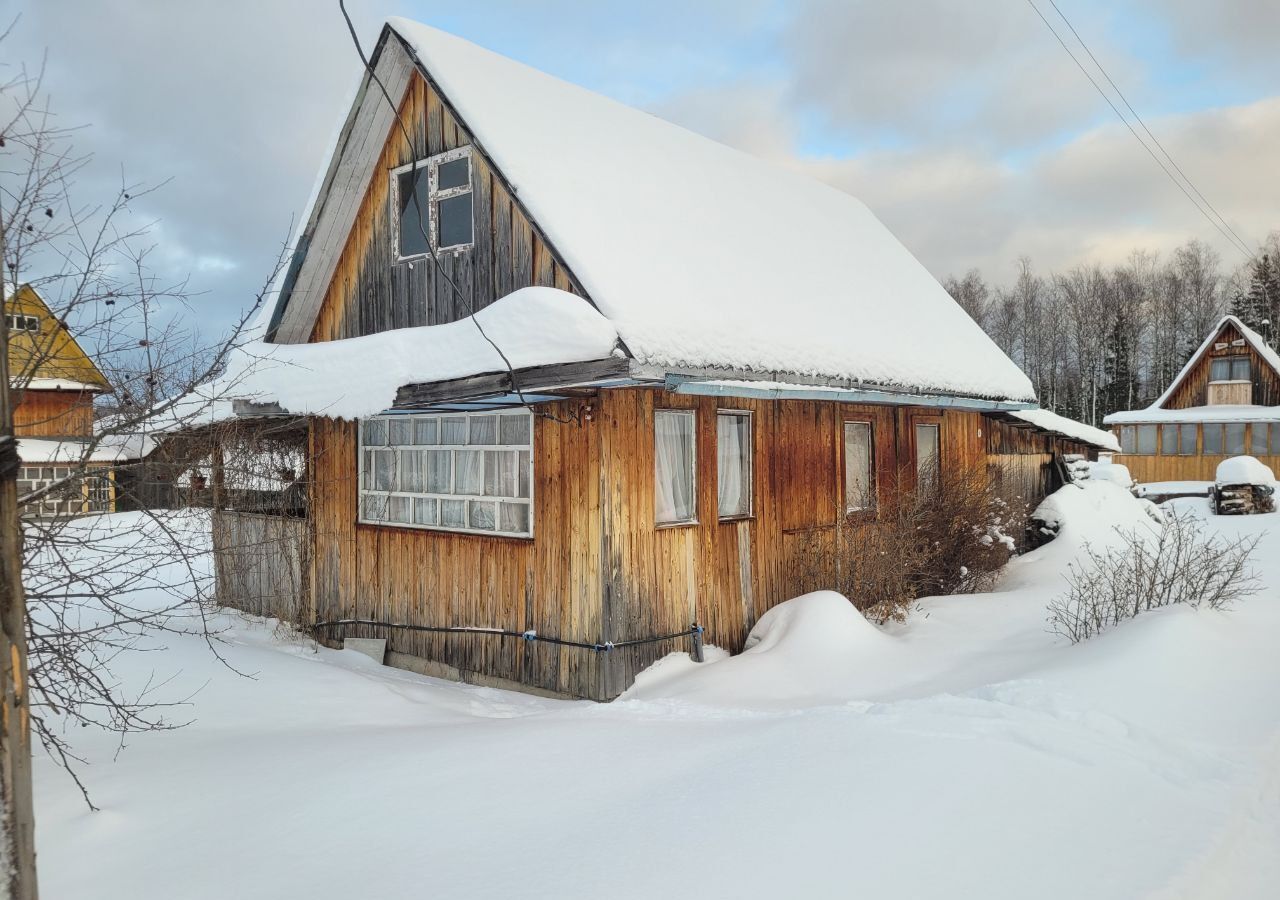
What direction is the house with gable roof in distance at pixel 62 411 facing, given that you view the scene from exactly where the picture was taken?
facing the viewer

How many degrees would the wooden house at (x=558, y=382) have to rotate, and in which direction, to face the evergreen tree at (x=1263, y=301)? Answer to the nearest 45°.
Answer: approximately 180°

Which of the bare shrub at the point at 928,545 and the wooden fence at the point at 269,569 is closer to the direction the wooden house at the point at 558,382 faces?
the wooden fence

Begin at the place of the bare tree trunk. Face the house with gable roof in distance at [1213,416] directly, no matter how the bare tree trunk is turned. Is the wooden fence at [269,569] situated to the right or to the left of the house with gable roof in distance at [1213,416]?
left

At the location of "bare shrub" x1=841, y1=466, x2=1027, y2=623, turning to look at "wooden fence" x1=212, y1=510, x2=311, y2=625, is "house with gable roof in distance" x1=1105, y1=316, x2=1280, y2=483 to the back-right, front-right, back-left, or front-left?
back-right

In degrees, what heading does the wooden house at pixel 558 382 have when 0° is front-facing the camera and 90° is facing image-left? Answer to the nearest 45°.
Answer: approximately 45°

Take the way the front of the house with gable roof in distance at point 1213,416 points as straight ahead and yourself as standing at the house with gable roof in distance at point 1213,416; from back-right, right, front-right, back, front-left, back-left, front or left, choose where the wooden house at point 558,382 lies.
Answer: front

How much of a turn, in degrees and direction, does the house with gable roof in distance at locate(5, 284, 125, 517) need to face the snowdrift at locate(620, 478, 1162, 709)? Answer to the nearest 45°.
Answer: approximately 90° to its left

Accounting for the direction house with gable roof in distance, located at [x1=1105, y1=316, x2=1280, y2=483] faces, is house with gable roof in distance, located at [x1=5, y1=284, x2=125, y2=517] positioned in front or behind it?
in front

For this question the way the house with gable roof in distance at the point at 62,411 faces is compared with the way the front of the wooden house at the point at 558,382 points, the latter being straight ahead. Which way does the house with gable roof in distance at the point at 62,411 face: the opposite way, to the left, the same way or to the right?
to the left

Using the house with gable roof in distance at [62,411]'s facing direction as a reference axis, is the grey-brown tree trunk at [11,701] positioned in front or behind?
in front

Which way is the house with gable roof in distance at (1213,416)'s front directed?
toward the camera
